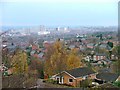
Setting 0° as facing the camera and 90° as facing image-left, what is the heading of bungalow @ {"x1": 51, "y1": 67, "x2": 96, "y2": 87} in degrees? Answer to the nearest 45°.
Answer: approximately 45°
